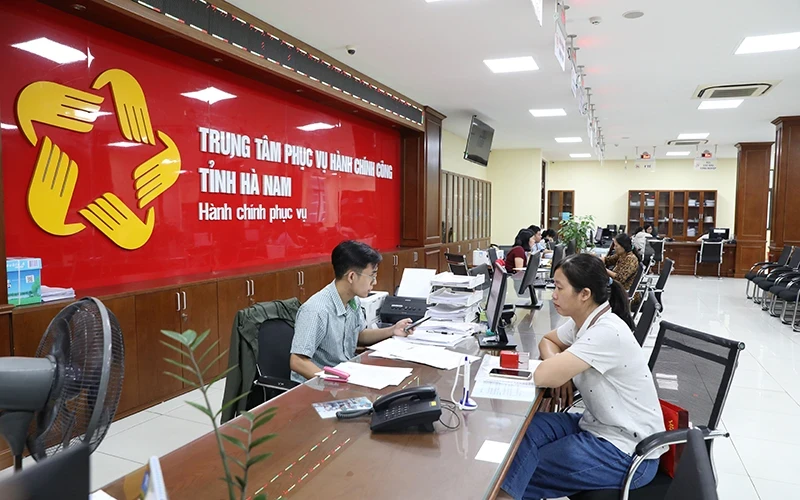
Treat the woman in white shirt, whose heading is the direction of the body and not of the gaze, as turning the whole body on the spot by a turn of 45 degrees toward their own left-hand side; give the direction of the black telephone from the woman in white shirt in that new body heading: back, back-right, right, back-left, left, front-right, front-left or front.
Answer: front

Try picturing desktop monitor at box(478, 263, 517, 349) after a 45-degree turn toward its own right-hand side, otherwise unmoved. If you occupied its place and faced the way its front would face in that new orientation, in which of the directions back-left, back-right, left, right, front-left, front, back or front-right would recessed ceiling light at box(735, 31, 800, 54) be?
right

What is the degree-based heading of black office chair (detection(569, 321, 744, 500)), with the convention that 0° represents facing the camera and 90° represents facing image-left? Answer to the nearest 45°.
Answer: approximately 45°

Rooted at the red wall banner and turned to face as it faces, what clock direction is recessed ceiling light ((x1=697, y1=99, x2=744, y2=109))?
The recessed ceiling light is roughly at 10 o'clock from the red wall banner.

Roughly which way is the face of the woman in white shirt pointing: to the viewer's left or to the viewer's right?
to the viewer's left

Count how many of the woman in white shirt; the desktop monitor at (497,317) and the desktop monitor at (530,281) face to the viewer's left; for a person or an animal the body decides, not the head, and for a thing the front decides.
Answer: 3

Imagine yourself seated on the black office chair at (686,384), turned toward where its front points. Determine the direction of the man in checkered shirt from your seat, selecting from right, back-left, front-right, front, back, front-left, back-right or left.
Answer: front-right

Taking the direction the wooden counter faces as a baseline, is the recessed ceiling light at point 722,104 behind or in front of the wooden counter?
in front

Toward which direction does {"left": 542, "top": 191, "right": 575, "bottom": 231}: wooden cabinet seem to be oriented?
toward the camera

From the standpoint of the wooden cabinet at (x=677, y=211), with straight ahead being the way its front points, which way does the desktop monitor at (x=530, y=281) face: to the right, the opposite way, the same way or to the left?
to the right

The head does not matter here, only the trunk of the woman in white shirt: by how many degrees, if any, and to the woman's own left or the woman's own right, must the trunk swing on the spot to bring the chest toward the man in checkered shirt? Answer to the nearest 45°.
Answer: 0° — they already face them

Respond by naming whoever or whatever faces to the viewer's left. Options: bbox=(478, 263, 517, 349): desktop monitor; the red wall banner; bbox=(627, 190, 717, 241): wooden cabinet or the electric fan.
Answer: the desktop monitor

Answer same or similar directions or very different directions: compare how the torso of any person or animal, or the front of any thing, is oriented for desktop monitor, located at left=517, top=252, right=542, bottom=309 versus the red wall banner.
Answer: very different directions

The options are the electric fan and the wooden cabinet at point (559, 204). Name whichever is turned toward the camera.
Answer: the wooden cabinet

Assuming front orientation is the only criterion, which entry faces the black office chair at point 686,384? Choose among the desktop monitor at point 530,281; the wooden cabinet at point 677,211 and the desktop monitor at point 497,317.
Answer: the wooden cabinet

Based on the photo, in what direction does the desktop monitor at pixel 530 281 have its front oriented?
to the viewer's left
